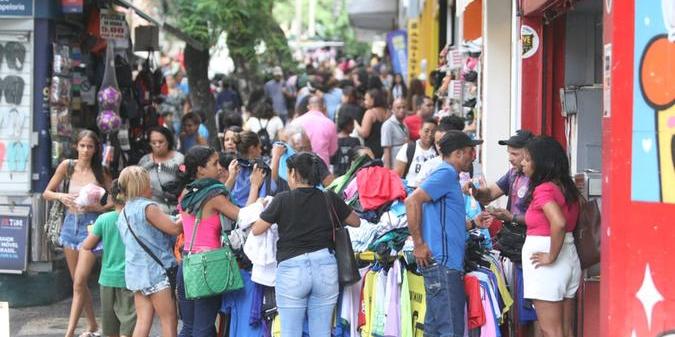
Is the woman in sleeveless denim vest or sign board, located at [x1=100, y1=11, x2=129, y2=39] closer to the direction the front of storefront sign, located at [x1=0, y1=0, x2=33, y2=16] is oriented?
the woman in sleeveless denim vest

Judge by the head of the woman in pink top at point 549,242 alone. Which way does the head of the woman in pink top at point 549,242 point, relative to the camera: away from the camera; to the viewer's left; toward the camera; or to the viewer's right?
to the viewer's left

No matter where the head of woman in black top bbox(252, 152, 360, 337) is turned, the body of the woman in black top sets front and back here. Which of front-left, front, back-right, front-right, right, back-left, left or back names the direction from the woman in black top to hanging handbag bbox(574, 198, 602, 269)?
right

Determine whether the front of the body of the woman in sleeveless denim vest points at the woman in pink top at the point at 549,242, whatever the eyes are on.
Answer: no

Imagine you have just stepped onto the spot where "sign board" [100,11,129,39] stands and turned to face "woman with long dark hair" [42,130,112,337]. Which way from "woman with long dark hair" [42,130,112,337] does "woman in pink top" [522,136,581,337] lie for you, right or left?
left

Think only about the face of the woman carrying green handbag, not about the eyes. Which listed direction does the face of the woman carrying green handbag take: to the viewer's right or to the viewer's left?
to the viewer's right

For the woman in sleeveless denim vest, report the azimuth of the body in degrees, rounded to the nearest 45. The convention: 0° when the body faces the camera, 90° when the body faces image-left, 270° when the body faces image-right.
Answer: approximately 225°

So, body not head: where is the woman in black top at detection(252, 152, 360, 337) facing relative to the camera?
away from the camera

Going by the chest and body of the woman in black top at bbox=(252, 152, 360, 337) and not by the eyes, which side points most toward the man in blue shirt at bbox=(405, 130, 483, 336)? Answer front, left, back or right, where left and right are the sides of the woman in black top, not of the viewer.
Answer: right

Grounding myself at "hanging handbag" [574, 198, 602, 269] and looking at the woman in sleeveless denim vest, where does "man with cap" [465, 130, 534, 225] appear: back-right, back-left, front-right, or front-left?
front-right

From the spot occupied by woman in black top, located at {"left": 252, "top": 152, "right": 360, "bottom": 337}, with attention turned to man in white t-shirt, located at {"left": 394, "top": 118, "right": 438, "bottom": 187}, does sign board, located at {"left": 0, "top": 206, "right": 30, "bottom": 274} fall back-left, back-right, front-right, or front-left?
front-left

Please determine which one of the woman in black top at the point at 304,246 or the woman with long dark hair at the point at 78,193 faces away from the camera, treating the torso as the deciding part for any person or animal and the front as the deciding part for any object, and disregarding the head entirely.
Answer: the woman in black top

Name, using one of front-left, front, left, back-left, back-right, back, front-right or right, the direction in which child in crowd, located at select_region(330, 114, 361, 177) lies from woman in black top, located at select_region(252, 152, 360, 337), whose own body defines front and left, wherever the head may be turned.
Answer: front

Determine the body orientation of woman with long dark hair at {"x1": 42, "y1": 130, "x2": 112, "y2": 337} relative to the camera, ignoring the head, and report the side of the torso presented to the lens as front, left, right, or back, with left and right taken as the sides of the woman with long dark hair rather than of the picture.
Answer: front

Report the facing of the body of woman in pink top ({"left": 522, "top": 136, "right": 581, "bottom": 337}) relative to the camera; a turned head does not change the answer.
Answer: to the viewer's left
